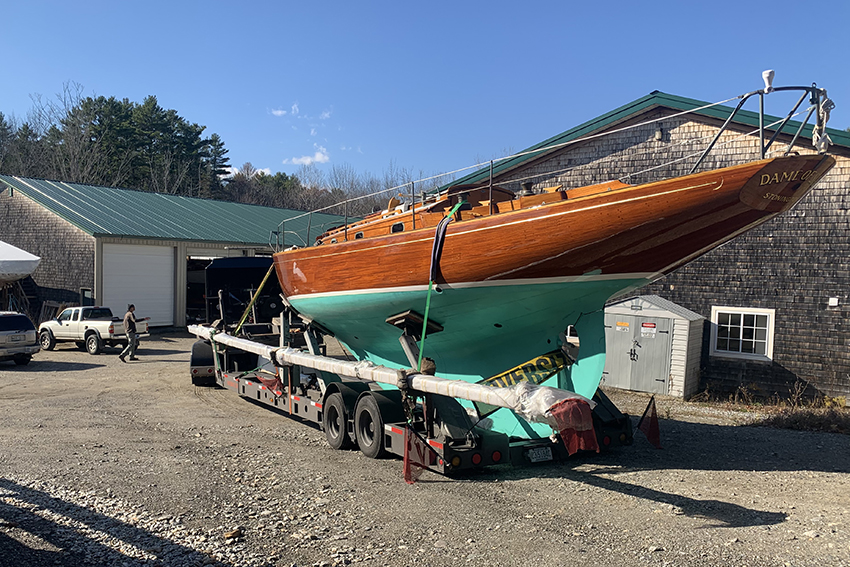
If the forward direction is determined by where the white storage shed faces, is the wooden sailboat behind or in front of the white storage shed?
in front

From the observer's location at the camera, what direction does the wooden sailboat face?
facing away from the viewer and to the left of the viewer

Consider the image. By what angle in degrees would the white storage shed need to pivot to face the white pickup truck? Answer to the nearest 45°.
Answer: approximately 45° to its right

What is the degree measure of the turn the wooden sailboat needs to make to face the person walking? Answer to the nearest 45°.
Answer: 0° — it already faces them

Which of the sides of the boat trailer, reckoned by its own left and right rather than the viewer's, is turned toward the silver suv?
front

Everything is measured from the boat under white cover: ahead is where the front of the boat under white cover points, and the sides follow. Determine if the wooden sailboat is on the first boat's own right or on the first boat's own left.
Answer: on the first boat's own right

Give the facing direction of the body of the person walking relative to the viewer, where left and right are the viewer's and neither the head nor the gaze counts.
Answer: facing to the right of the viewer

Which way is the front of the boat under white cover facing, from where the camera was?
facing to the right of the viewer

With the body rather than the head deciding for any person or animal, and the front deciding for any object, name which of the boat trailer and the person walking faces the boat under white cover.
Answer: the boat trailer
